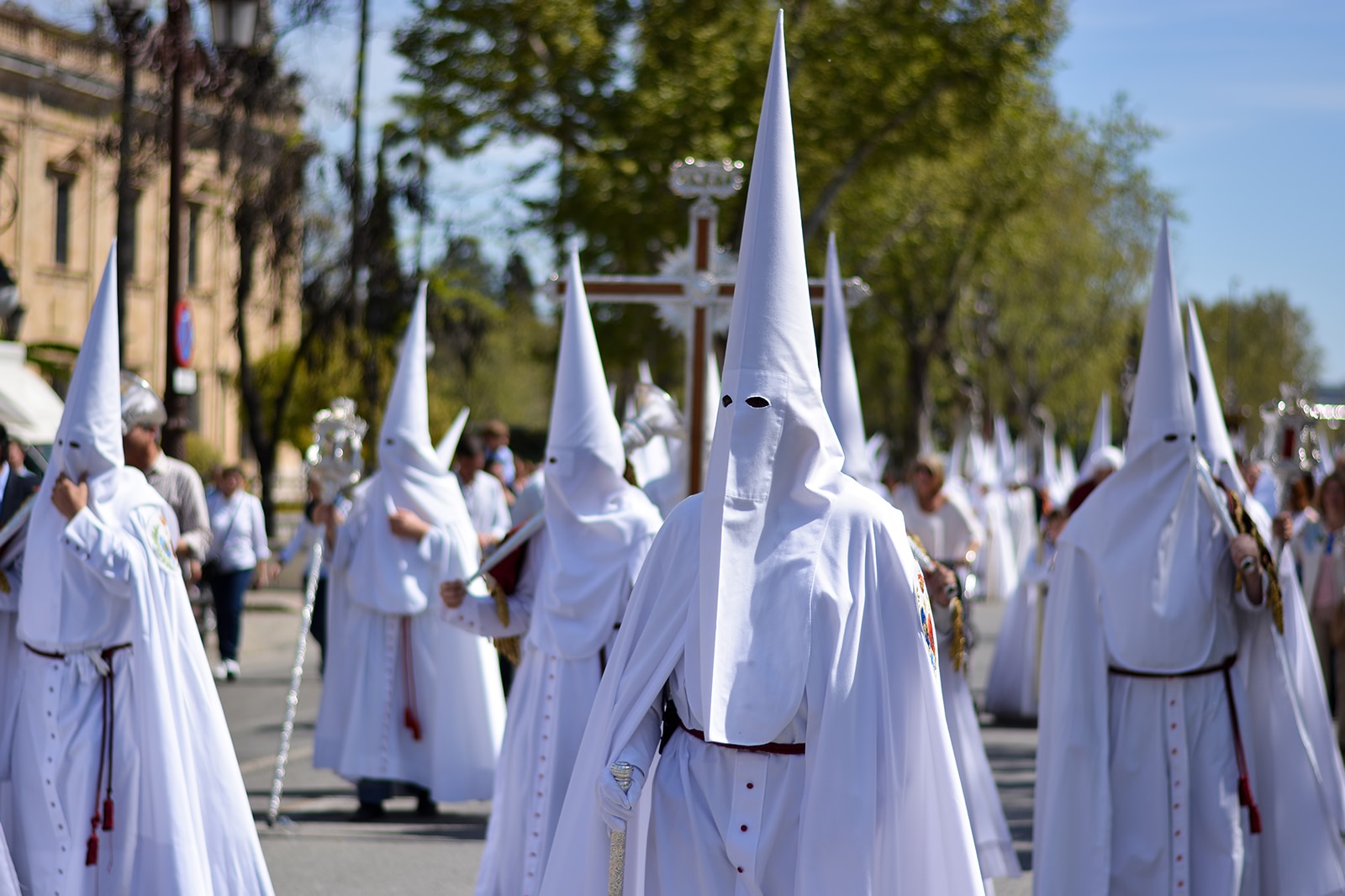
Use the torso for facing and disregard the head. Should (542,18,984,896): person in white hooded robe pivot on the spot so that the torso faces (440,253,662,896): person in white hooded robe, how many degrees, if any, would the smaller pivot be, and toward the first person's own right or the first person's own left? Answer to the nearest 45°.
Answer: approximately 135° to the first person's own right

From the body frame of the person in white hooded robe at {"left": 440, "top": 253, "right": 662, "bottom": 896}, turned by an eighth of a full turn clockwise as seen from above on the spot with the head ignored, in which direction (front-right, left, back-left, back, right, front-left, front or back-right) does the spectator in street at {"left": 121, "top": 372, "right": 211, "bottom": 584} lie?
front-right

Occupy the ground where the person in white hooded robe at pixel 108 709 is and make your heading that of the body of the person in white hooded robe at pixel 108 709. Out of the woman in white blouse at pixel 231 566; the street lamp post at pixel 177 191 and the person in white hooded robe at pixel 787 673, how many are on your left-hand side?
1

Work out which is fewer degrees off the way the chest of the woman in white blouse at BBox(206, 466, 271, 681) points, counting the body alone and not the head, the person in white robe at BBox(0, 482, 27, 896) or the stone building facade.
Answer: the person in white robe

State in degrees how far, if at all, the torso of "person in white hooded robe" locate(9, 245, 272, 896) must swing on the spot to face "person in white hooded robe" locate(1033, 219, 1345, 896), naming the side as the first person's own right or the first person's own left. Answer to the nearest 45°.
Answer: approximately 135° to the first person's own left

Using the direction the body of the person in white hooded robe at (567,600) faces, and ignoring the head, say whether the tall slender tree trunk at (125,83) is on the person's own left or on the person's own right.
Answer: on the person's own right

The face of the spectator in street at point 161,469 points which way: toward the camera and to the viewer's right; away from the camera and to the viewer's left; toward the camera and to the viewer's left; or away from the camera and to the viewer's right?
toward the camera and to the viewer's left

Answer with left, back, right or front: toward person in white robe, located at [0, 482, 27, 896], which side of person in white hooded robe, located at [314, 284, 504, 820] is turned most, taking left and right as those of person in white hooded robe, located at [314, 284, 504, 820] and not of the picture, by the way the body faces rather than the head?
front

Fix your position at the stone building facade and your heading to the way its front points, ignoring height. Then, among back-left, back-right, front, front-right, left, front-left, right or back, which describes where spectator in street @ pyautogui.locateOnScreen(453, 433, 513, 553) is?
front-right

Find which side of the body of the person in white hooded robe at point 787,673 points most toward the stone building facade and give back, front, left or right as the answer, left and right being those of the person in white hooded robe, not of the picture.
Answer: back

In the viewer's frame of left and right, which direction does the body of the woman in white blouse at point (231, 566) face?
facing the viewer

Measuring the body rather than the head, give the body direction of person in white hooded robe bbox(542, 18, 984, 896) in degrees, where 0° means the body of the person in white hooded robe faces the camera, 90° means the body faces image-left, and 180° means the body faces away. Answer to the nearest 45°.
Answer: approximately 45°
